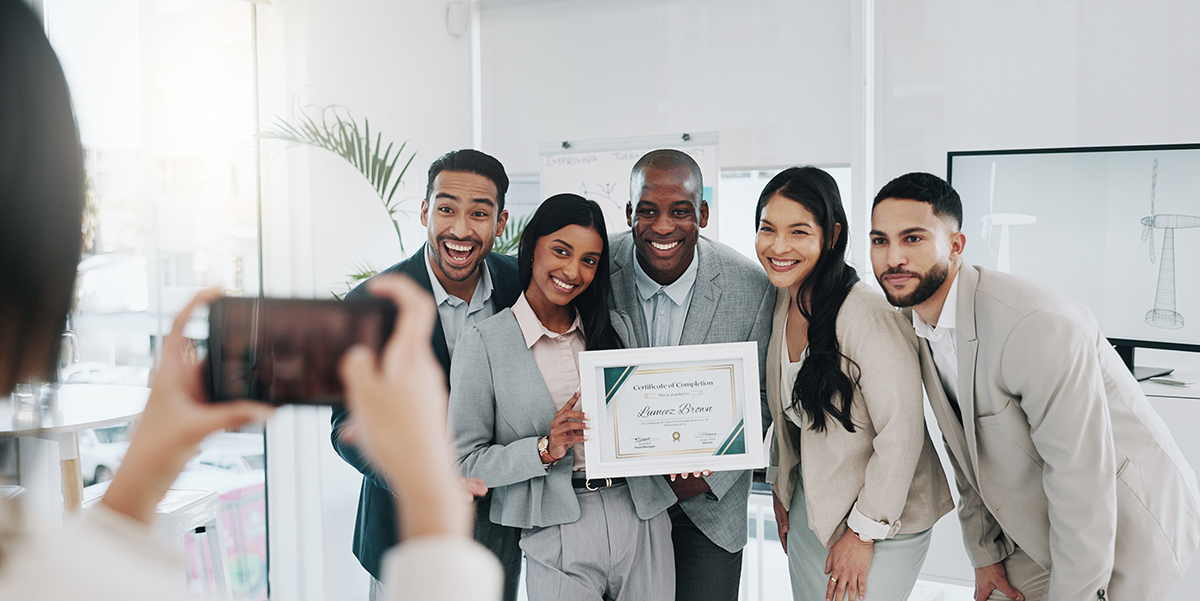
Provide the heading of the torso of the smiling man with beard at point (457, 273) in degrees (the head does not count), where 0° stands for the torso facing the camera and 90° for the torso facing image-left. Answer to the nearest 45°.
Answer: approximately 0°

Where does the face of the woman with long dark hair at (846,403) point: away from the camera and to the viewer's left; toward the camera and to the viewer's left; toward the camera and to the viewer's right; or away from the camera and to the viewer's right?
toward the camera and to the viewer's left

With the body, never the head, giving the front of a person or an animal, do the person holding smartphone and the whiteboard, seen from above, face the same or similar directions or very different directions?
very different directions

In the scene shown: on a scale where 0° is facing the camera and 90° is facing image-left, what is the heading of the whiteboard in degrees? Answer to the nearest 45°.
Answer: approximately 0°

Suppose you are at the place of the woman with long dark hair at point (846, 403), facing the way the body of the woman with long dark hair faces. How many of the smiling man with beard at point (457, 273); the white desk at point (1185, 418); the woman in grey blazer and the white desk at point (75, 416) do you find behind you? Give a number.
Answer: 1

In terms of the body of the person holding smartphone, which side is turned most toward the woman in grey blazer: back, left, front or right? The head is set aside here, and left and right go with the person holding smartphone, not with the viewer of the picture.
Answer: front

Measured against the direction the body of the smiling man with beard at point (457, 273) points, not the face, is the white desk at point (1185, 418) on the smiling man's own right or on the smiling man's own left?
on the smiling man's own left

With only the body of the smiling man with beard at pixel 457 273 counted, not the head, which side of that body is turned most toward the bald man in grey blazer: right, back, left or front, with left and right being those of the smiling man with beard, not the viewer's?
left

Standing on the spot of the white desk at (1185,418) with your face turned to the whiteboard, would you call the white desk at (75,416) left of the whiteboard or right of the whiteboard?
left

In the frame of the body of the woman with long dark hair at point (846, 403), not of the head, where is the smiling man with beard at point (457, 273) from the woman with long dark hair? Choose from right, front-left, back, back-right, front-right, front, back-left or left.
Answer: front-right

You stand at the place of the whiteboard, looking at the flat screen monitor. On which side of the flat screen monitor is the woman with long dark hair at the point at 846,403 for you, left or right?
right

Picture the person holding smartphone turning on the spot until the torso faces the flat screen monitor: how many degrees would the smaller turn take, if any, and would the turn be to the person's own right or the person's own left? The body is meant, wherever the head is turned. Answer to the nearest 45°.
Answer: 0° — they already face it
